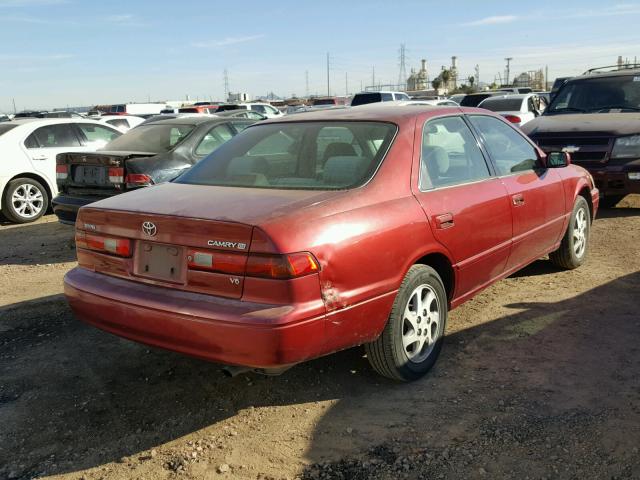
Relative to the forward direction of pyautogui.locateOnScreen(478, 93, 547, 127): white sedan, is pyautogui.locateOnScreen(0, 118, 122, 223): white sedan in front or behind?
behind

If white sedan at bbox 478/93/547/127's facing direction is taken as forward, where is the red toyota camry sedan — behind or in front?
behind

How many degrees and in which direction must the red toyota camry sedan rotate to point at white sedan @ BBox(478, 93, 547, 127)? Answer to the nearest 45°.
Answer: approximately 45° to its left

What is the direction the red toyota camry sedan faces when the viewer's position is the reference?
facing away from the viewer and to the right of the viewer

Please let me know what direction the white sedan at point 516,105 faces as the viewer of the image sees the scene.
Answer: facing away from the viewer and to the right of the viewer

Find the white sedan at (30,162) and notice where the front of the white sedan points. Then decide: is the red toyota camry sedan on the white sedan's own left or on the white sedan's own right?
on the white sedan's own right

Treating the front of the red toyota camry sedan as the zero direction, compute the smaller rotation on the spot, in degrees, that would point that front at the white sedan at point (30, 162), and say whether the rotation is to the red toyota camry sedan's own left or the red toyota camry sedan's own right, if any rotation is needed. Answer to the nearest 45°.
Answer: approximately 90° to the red toyota camry sedan's own left

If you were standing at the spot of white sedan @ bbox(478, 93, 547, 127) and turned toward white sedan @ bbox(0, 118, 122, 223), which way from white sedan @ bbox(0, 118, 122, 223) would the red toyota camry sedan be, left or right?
left
